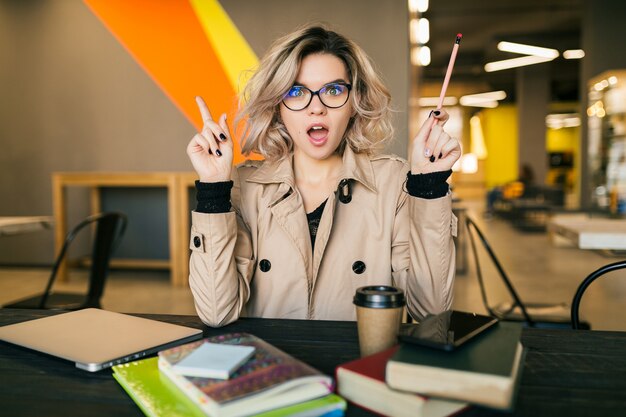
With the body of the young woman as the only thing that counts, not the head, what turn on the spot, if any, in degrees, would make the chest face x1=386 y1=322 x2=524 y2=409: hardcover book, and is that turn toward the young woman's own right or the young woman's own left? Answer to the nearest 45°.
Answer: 0° — they already face it

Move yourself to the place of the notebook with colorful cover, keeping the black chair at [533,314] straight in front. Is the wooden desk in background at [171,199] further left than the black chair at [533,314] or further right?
left

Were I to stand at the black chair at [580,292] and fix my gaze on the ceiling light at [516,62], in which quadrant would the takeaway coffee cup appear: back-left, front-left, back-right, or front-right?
back-left

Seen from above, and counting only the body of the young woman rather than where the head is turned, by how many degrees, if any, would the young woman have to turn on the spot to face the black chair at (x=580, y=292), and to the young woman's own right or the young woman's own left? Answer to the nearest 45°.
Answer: approximately 90° to the young woman's own left

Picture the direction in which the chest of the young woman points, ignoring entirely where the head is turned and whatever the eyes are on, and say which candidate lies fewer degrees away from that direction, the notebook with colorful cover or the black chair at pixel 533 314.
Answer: the notebook with colorful cover

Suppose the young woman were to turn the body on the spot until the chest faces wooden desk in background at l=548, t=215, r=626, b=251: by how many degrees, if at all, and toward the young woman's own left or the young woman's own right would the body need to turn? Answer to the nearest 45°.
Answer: approximately 135° to the young woman's own left

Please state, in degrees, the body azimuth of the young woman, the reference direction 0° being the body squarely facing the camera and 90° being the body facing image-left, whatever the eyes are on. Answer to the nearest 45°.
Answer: approximately 0°
